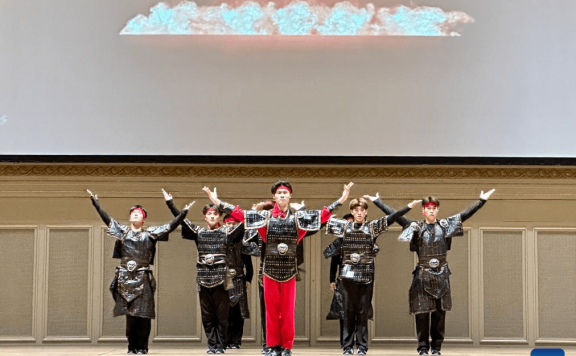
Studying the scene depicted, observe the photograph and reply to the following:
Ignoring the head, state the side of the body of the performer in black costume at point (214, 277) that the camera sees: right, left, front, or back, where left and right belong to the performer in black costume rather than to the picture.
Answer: front

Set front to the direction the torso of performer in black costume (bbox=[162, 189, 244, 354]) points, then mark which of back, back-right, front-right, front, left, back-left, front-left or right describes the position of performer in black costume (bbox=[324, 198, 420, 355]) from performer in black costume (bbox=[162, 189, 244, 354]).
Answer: left

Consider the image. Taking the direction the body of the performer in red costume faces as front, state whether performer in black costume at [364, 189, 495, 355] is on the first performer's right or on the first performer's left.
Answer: on the first performer's left

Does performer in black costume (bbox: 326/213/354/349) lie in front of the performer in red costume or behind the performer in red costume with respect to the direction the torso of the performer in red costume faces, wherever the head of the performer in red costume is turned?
behind

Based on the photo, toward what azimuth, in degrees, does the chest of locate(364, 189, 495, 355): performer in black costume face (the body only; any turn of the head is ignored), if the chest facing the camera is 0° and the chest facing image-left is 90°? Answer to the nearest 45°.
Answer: approximately 0°

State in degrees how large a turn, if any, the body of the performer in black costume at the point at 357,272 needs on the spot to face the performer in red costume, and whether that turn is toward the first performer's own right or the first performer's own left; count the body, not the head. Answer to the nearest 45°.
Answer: approximately 45° to the first performer's own right

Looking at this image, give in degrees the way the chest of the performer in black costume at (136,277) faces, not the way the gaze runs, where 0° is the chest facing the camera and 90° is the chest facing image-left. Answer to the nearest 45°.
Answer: approximately 0°

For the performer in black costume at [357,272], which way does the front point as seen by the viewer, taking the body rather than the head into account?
toward the camera

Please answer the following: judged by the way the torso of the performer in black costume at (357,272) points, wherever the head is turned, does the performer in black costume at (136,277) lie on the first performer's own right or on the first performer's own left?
on the first performer's own right

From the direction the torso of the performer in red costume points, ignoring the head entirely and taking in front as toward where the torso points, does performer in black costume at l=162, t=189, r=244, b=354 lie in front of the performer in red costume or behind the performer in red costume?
behind
